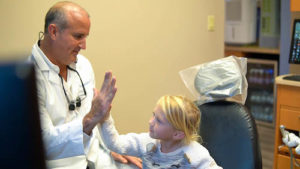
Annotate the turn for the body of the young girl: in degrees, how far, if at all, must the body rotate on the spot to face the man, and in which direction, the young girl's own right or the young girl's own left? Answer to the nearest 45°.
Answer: approximately 45° to the young girl's own right

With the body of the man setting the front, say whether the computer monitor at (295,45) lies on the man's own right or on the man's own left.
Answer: on the man's own left

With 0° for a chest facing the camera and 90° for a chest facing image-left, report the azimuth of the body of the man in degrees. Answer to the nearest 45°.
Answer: approximately 315°

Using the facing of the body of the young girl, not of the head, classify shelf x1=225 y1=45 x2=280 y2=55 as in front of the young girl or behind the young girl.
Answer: behind

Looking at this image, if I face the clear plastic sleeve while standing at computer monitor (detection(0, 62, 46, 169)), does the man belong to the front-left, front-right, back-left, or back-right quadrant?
front-left

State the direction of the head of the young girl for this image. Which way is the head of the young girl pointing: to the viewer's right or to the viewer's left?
to the viewer's left

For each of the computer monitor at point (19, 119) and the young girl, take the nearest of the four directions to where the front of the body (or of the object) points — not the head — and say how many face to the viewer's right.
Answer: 0

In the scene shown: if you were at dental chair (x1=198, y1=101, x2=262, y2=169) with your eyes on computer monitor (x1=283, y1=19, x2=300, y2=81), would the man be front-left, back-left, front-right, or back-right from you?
back-left

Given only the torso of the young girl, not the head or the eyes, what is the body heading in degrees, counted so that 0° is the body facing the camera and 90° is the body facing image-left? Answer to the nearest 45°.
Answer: approximately 45°

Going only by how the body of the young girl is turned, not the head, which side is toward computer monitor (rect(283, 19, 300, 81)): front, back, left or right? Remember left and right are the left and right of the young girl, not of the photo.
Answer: back

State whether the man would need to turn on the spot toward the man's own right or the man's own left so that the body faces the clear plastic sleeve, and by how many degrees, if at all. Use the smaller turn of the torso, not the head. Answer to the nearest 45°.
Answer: approximately 45° to the man's own left

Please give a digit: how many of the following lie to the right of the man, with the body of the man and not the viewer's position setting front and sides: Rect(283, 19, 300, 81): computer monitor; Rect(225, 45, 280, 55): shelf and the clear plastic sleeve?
0
